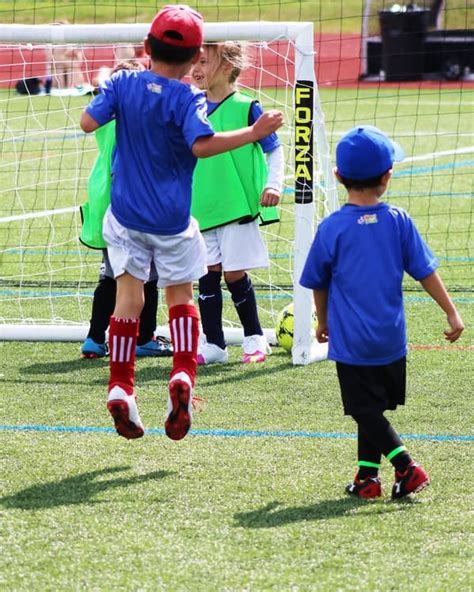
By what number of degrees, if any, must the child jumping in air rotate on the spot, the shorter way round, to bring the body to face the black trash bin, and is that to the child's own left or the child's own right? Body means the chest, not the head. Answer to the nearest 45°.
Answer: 0° — they already face it

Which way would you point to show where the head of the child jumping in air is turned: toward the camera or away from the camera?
away from the camera

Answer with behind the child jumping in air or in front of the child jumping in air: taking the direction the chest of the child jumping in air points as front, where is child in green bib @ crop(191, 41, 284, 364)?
in front

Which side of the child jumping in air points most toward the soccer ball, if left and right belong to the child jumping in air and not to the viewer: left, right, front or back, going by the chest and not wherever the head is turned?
front

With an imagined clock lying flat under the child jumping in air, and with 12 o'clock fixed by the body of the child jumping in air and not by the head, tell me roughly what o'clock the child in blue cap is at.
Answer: The child in blue cap is roughly at 4 o'clock from the child jumping in air.

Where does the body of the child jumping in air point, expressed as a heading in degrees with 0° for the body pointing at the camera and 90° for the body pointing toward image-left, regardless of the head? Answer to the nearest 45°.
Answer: approximately 180°

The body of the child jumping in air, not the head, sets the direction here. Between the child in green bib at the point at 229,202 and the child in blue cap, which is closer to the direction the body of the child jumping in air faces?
the child in green bib
